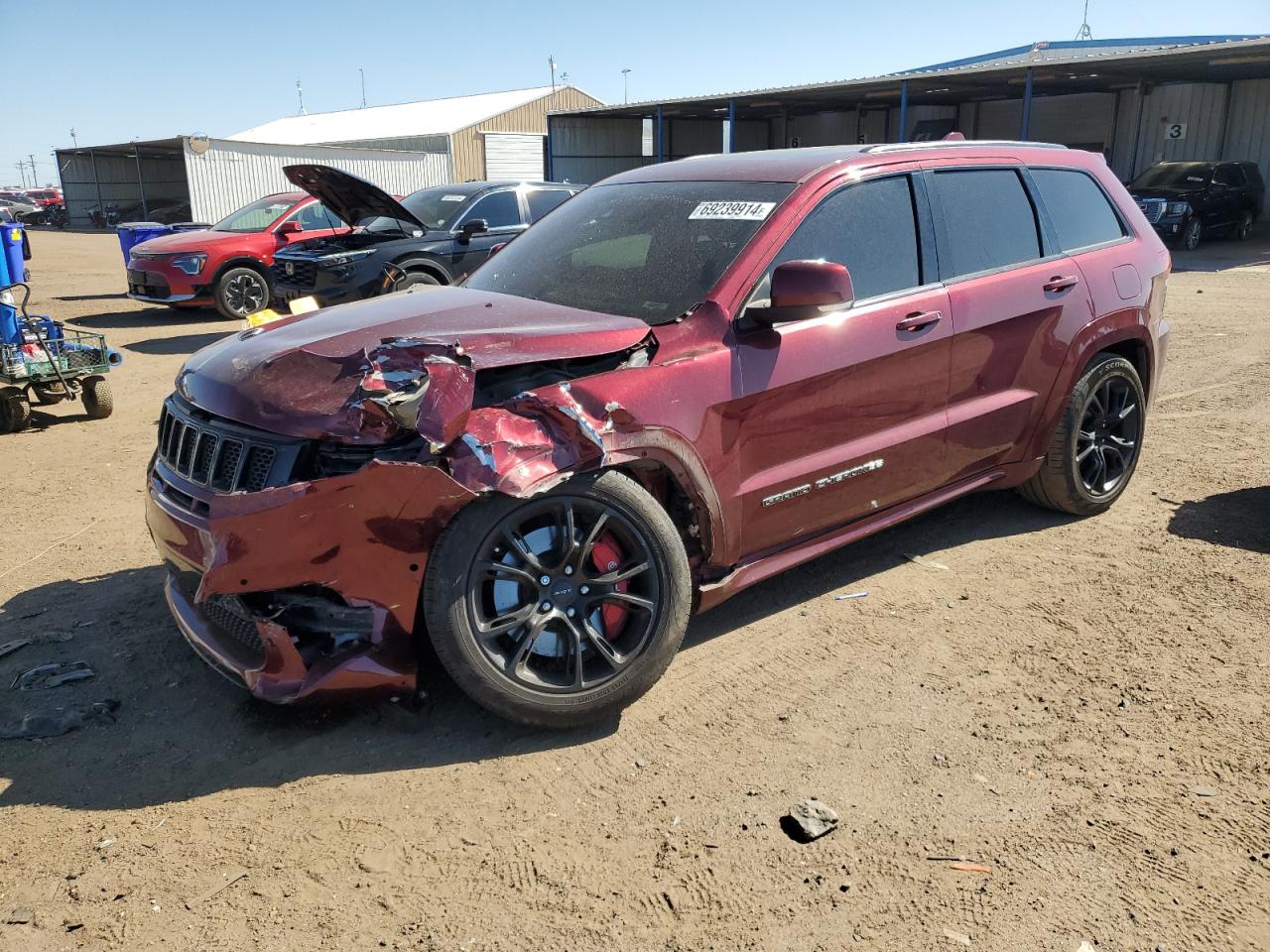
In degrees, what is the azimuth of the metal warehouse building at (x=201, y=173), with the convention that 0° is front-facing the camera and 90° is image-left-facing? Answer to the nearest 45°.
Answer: approximately 45°

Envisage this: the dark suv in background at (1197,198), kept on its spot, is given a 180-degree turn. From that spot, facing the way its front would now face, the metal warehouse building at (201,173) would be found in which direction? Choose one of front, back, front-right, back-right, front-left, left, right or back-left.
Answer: back-left

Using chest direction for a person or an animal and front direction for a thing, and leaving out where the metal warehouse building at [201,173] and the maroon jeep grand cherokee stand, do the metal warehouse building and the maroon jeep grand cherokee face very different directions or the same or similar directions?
same or similar directions

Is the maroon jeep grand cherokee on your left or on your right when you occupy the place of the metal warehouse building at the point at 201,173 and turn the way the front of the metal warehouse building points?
on your left

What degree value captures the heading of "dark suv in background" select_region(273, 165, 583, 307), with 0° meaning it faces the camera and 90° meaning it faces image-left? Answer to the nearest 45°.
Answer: approximately 45°

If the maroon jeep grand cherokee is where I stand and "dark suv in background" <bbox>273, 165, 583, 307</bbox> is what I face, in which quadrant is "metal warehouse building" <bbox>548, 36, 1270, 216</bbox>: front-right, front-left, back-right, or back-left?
front-right

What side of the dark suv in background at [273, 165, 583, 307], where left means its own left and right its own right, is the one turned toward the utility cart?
front

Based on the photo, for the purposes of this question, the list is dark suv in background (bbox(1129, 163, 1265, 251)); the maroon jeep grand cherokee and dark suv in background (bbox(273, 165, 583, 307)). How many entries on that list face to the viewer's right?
0

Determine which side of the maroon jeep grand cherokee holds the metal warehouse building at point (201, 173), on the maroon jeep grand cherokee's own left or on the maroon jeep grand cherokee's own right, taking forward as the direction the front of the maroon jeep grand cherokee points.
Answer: on the maroon jeep grand cherokee's own right

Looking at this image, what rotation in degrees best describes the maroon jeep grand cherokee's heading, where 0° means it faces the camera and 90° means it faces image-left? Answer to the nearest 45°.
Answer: approximately 45°

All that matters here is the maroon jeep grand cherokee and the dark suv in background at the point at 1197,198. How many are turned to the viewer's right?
0

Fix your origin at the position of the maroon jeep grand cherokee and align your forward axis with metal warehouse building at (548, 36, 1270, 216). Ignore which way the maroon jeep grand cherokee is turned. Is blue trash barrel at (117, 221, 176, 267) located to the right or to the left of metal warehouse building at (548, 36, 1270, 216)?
left

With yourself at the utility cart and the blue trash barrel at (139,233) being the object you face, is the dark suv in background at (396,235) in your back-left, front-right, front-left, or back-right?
front-right

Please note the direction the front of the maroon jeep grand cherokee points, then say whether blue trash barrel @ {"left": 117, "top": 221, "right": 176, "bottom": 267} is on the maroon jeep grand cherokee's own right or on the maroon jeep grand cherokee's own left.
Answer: on the maroon jeep grand cherokee's own right

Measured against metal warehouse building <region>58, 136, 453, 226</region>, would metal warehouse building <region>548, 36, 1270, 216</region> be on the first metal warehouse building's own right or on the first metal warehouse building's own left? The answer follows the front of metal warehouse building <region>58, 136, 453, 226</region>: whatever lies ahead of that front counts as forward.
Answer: on the first metal warehouse building's own left

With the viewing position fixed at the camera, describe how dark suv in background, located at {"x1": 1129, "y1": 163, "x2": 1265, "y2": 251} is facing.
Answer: facing the viewer and to the left of the viewer

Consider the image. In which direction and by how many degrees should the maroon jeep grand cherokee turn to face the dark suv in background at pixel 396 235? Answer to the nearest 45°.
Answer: approximately 135° to its right
